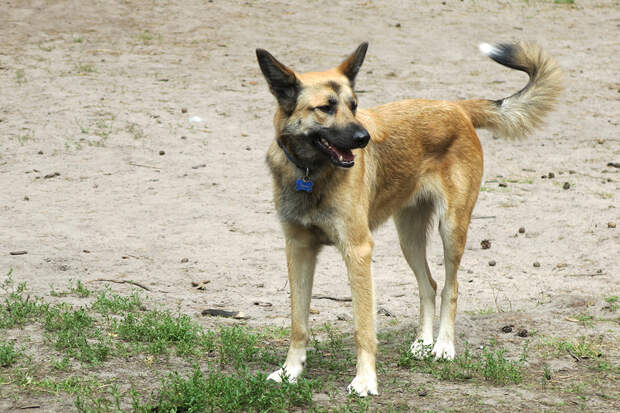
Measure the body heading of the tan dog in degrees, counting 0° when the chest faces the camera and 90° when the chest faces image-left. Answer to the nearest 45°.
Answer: approximately 45°

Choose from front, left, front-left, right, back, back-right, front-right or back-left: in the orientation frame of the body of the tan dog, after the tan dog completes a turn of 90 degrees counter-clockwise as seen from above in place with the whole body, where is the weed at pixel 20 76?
back

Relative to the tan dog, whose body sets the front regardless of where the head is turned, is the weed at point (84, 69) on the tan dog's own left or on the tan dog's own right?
on the tan dog's own right

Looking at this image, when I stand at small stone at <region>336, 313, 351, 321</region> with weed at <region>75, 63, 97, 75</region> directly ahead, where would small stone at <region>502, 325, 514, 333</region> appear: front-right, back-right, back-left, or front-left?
back-right
